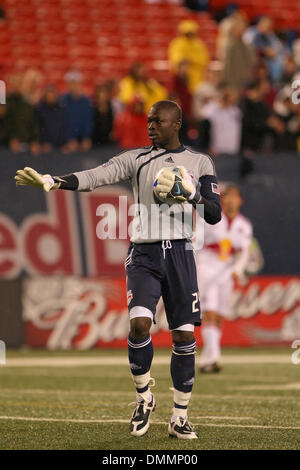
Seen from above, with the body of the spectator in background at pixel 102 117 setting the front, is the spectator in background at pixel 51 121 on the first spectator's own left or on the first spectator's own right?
on the first spectator's own right

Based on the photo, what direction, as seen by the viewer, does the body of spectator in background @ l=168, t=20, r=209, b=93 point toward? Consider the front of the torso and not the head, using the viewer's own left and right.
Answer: facing the viewer

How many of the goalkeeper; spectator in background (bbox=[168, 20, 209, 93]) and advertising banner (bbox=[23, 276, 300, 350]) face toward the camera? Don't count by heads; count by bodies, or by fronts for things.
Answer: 3

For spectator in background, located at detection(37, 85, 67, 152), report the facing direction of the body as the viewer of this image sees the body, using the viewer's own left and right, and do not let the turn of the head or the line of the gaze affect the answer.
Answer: facing the viewer

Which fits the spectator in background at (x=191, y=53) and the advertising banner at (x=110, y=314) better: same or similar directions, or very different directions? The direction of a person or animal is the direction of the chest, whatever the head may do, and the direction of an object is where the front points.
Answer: same or similar directions

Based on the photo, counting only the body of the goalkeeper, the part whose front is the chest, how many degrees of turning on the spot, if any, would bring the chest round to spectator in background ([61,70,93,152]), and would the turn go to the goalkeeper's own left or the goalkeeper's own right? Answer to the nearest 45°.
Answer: approximately 180°

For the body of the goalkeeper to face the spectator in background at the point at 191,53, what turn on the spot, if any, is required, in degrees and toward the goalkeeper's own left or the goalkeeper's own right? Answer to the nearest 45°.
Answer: approximately 180°

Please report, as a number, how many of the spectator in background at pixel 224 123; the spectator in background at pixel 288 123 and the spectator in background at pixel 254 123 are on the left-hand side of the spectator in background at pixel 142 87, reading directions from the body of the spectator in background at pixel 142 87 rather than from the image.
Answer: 3
